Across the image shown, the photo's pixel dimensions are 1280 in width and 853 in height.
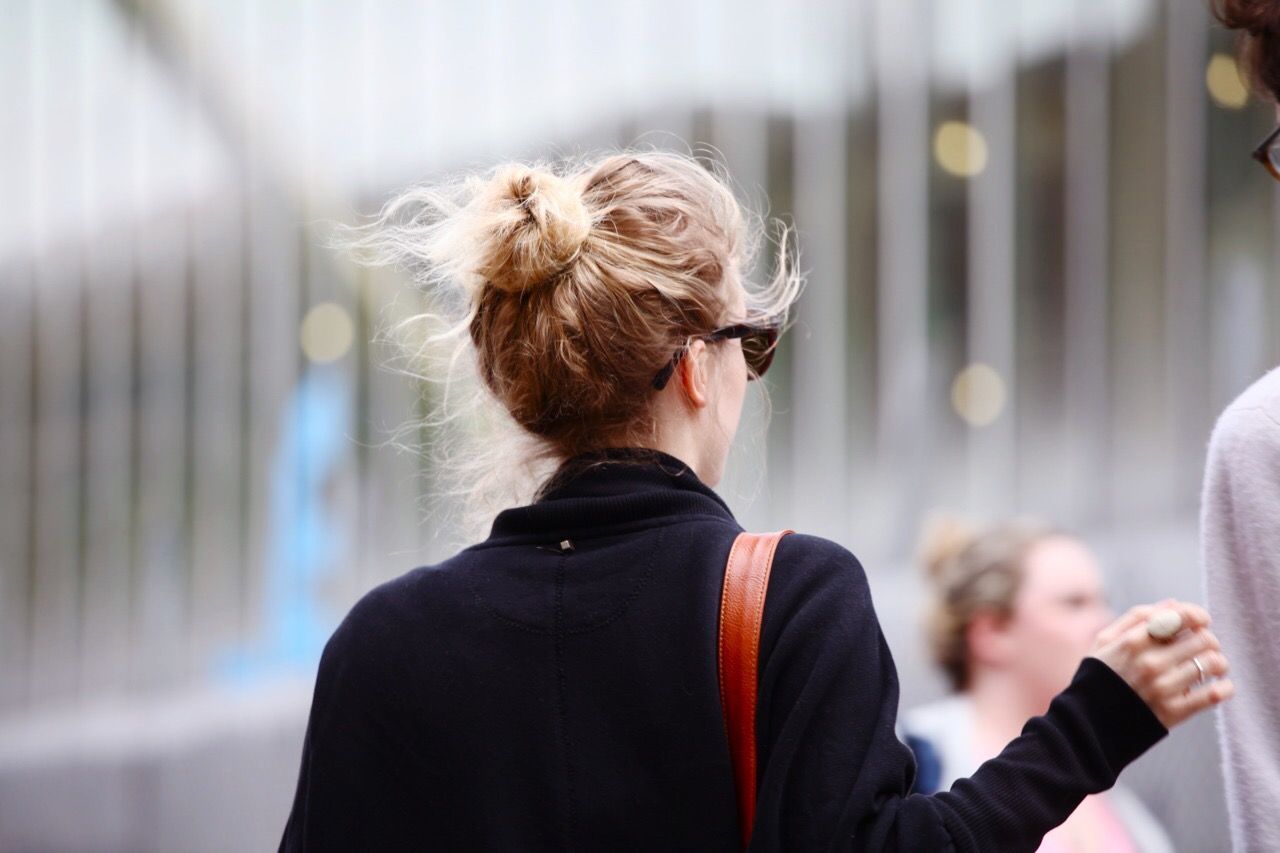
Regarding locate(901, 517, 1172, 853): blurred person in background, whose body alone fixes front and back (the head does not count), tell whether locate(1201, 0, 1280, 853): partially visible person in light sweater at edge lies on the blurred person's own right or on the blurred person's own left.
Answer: on the blurred person's own right

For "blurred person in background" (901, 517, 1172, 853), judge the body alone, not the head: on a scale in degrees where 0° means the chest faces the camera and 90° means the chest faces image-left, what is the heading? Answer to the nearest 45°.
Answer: approximately 270°

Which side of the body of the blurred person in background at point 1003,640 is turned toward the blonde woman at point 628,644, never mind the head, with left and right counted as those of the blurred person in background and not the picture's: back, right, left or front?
right
